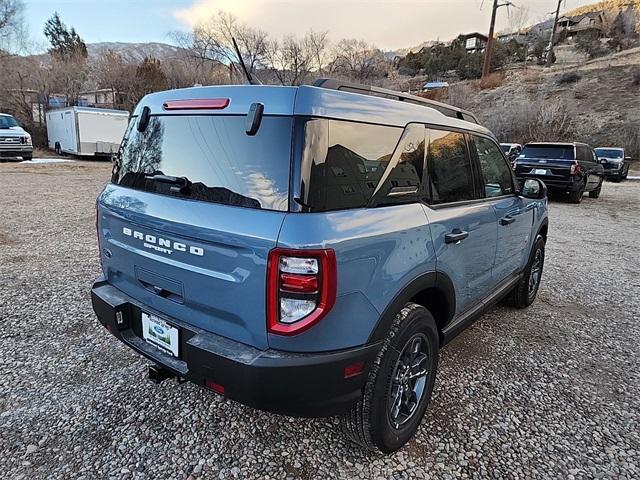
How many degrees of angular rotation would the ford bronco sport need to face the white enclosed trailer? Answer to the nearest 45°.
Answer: approximately 90° to its left

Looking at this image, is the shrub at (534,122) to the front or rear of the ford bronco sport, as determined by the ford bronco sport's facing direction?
to the front

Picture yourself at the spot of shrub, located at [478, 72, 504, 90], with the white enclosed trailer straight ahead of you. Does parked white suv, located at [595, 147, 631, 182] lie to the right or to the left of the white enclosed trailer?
left

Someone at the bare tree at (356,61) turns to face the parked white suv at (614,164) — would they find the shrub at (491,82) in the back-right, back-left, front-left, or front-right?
front-left

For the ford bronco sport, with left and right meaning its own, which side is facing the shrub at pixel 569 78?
front

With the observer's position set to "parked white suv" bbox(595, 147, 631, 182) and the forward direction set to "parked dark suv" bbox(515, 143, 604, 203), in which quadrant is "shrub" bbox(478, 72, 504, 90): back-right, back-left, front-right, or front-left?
back-right

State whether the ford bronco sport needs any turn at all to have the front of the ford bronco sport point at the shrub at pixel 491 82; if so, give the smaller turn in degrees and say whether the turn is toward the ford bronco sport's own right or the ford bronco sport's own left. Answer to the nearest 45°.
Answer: approximately 45° to the ford bronco sport's own left

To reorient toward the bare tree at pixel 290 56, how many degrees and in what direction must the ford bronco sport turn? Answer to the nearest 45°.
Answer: approximately 45° to its left

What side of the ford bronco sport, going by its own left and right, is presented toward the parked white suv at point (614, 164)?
front

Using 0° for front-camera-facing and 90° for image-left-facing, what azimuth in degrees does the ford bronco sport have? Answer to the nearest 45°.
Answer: approximately 225°

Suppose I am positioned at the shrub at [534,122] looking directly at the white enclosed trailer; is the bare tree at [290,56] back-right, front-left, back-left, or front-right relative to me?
front-right

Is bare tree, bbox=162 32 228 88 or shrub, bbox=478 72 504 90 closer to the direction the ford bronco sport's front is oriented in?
the shrub

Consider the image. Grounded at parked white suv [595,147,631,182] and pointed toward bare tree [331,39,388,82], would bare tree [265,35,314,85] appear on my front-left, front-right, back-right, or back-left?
front-left

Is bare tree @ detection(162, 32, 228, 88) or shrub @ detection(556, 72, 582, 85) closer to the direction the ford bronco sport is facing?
the shrub

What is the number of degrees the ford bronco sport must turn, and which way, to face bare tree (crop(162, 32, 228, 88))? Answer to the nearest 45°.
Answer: approximately 45° to its left

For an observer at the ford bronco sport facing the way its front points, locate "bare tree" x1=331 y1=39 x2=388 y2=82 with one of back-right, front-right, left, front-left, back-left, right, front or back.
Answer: front-left

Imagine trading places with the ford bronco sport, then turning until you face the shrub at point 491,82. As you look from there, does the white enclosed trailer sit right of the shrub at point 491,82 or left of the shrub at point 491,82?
left
